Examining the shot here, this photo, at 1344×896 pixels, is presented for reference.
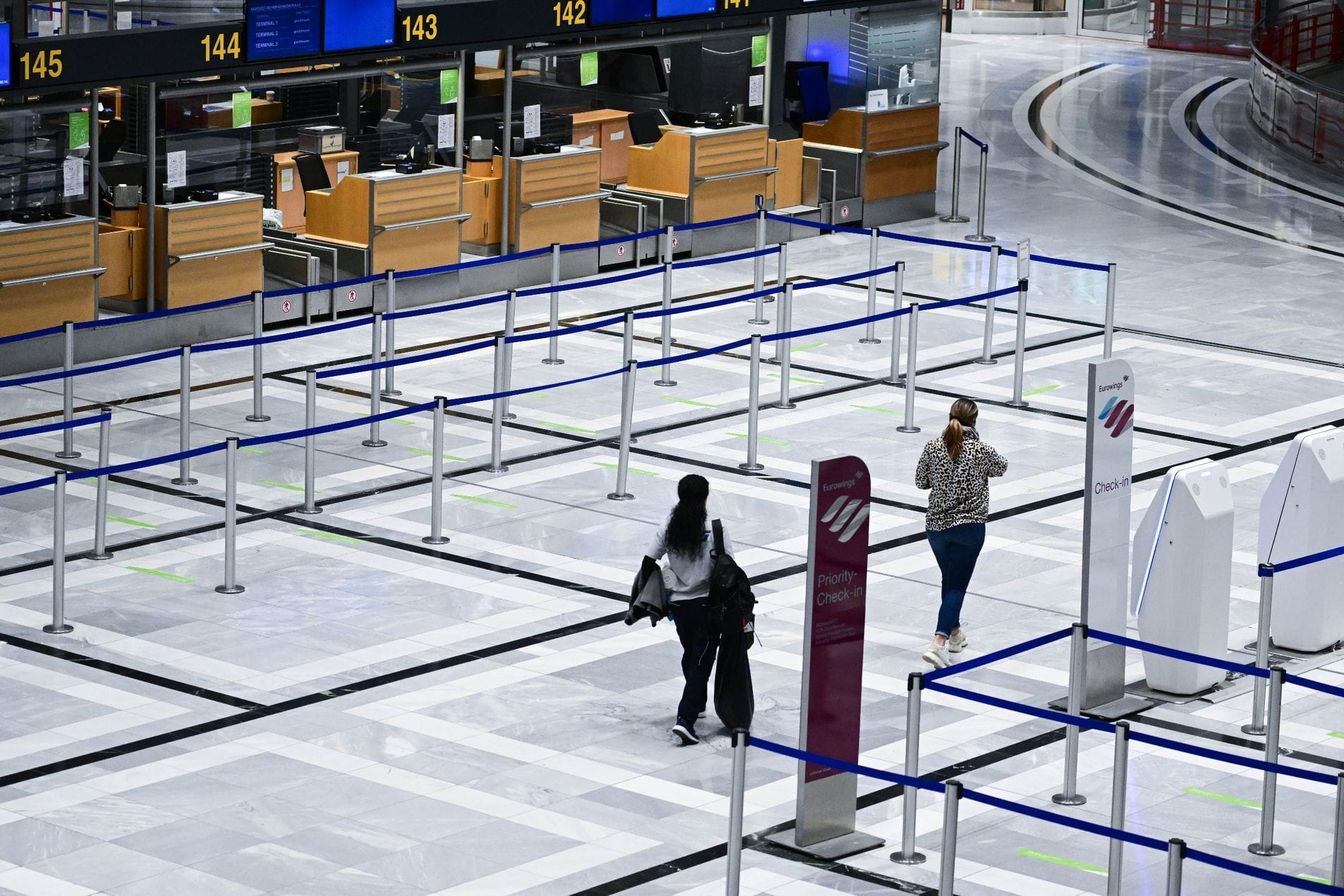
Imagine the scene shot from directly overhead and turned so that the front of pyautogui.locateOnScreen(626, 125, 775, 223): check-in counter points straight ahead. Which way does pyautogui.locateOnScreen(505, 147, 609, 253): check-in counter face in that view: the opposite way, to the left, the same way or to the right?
the same way

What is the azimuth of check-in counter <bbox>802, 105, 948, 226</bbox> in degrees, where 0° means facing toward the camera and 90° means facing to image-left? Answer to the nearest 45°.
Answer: approximately 315°

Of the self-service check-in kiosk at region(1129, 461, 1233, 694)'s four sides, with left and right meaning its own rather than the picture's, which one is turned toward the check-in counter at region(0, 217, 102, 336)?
front

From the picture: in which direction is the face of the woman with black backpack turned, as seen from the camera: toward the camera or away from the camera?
away from the camera

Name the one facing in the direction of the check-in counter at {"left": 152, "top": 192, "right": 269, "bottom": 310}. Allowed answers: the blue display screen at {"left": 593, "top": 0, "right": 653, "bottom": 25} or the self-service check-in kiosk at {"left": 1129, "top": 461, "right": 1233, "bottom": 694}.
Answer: the self-service check-in kiosk

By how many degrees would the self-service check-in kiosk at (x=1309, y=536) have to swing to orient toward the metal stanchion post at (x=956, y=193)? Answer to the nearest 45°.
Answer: approximately 45° to its right

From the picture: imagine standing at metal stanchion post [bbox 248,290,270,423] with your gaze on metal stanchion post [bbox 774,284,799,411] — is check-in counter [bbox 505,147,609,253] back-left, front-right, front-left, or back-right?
front-left

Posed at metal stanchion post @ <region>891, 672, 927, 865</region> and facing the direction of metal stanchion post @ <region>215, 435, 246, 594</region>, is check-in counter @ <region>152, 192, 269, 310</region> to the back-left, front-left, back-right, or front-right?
front-right

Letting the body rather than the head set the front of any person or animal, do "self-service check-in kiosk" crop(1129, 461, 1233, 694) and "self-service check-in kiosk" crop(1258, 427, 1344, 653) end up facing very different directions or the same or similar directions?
same or similar directions

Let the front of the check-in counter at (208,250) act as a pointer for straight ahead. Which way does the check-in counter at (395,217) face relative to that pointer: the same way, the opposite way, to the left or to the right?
the same way

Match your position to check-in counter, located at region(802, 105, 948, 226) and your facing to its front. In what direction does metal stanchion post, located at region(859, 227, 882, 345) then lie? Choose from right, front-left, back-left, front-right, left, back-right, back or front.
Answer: front-right

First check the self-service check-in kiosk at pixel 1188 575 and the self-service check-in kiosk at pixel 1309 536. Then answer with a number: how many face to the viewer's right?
0

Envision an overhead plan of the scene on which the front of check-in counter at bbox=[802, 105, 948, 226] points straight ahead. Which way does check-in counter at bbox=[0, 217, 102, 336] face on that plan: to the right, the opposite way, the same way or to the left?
the same way

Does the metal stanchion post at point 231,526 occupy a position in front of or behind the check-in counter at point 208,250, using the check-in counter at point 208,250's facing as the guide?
in front

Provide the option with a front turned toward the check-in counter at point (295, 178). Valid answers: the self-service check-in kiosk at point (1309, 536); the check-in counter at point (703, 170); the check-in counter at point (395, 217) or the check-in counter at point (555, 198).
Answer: the self-service check-in kiosk

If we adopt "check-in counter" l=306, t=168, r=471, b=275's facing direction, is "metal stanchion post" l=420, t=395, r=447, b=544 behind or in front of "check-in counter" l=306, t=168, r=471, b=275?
in front

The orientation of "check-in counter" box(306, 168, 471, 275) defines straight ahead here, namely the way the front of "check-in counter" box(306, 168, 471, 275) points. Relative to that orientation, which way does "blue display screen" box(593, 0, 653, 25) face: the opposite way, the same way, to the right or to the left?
the same way
